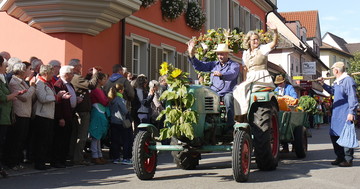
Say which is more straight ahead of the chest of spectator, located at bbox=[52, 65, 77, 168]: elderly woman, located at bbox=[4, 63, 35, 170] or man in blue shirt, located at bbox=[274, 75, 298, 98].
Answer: the man in blue shirt

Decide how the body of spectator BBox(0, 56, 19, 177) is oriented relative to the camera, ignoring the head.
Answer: to the viewer's right

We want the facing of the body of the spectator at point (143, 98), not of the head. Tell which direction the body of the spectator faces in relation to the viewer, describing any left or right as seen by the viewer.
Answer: facing to the right of the viewer

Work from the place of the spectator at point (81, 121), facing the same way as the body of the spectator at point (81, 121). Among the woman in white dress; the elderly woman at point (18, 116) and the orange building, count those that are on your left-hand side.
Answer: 1

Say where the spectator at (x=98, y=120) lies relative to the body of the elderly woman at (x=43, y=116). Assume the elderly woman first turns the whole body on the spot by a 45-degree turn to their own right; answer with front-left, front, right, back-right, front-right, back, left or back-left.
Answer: left

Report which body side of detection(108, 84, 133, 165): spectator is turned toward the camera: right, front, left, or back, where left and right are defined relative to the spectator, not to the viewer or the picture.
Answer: right

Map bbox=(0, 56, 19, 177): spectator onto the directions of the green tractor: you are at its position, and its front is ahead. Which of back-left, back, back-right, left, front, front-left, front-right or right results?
front-right

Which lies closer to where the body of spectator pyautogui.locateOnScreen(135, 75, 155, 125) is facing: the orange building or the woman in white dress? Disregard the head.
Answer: the woman in white dress

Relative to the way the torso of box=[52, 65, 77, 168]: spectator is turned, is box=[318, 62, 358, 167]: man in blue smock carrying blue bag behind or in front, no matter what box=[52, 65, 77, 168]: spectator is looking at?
in front

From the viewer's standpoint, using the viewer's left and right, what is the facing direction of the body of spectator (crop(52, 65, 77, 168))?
facing to the right of the viewer
